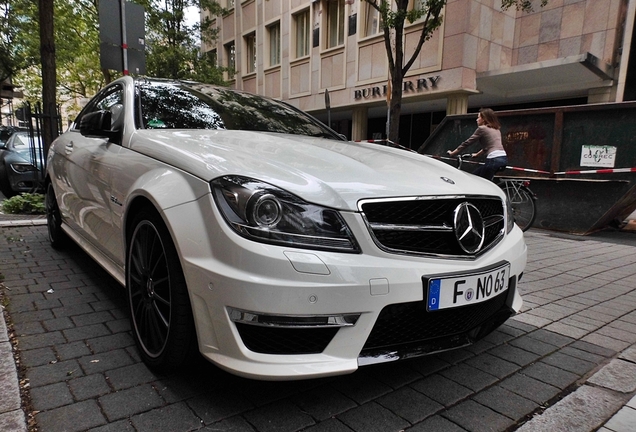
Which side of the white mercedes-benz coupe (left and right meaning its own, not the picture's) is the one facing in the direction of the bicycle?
left

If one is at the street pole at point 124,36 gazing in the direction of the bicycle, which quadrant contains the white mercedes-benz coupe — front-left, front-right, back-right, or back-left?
front-right

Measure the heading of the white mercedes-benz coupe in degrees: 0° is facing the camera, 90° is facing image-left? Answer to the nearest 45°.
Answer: approximately 315°

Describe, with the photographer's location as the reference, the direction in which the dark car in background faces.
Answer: facing the viewer and to the right of the viewer

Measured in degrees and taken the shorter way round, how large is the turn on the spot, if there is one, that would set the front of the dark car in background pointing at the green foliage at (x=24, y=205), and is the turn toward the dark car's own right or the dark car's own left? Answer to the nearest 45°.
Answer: approximately 45° to the dark car's own right

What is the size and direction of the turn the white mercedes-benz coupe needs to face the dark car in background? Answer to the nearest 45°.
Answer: approximately 180°

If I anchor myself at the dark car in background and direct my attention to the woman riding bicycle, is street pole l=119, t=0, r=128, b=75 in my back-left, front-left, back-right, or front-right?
front-right

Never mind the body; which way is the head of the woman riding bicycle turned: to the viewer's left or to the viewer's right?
to the viewer's left

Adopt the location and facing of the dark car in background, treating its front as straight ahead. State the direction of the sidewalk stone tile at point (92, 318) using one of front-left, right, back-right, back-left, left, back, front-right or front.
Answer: front-right

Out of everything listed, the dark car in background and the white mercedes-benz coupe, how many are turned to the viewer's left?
0

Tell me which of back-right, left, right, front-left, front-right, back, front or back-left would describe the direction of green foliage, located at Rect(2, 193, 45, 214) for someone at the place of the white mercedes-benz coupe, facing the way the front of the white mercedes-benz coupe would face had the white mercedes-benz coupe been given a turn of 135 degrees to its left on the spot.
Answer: front-left

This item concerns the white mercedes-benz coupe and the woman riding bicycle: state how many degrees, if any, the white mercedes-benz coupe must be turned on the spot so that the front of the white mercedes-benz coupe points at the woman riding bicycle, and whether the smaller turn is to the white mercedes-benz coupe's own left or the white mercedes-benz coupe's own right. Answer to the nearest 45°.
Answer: approximately 90° to the white mercedes-benz coupe's own left
